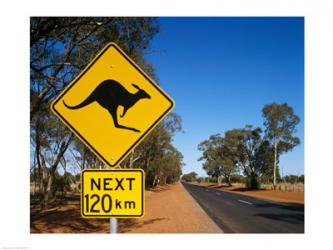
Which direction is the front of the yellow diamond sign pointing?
toward the camera
